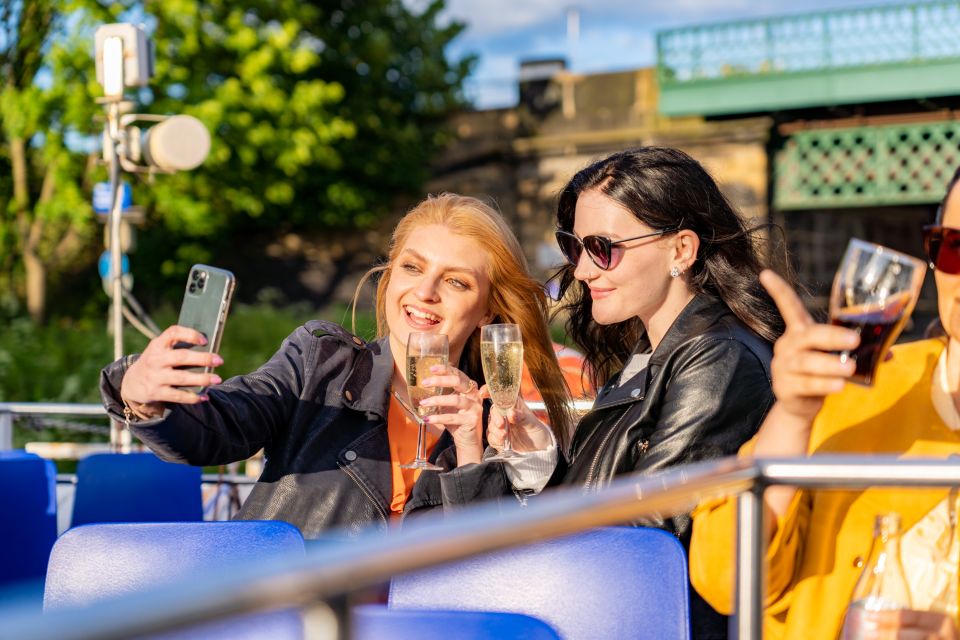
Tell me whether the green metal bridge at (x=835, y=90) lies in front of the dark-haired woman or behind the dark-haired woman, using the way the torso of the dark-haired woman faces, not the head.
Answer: behind

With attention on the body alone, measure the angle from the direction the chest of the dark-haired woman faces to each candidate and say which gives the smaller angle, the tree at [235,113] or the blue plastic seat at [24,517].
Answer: the blue plastic seat

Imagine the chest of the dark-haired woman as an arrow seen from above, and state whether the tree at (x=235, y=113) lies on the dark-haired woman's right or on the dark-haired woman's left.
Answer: on the dark-haired woman's right

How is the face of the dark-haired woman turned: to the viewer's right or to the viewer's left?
to the viewer's left

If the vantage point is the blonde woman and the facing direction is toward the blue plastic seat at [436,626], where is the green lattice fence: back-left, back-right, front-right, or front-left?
back-left

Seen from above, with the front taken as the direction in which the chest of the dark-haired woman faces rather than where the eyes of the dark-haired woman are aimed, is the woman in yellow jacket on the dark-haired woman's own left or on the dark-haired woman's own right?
on the dark-haired woman's own left

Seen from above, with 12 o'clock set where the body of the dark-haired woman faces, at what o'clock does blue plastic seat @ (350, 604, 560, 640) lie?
The blue plastic seat is roughly at 11 o'clock from the dark-haired woman.

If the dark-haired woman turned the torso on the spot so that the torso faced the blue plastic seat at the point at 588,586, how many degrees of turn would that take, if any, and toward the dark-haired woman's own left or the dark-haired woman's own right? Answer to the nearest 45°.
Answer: approximately 45° to the dark-haired woman's own left

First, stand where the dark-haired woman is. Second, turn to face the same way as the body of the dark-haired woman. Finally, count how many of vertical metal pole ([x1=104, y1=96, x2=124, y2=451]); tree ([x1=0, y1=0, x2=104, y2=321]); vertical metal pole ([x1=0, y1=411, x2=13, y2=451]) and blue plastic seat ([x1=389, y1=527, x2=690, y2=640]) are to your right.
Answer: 3

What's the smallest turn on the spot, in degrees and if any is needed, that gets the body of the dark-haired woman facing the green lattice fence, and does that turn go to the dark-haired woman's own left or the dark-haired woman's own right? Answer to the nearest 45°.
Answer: approximately 135° to the dark-haired woman's own right

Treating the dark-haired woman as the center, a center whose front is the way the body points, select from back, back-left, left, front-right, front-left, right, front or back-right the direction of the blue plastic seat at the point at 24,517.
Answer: front-right

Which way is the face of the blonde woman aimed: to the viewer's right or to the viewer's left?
to the viewer's left

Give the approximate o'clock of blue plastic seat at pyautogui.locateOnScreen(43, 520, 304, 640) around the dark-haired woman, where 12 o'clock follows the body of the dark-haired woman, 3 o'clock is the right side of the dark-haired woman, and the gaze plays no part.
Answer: The blue plastic seat is roughly at 12 o'clock from the dark-haired woman.
